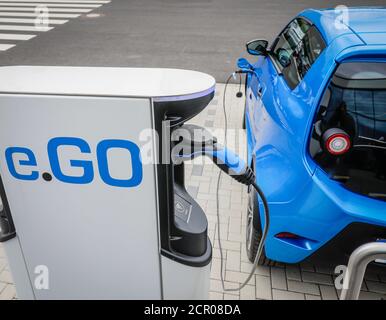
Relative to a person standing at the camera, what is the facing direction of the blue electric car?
facing away from the viewer and to the left of the viewer

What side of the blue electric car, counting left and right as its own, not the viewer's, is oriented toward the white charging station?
left
